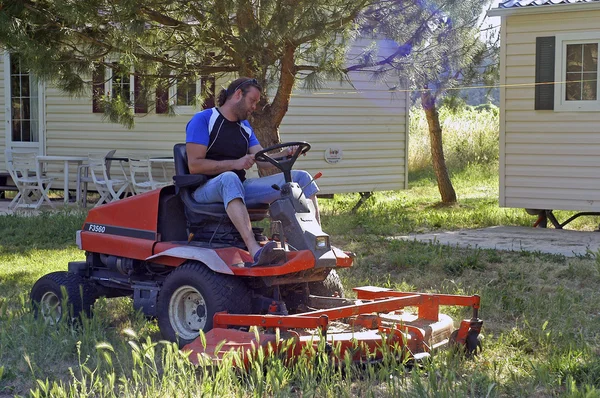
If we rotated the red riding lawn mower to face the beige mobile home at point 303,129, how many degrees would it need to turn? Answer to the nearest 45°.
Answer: approximately 135° to its left

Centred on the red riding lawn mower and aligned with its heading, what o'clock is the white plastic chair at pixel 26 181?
The white plastic chair is roughly at 7 o'clock from the red riding lawn mower.

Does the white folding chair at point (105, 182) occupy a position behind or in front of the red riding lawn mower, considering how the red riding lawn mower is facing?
behind

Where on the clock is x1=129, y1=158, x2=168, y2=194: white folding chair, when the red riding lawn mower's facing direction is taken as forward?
The white folding chair is roughly at 7 o'clock from the red riding lawn mower.

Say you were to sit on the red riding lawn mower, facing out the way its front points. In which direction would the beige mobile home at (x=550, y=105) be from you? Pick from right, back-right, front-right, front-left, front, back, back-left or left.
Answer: left
